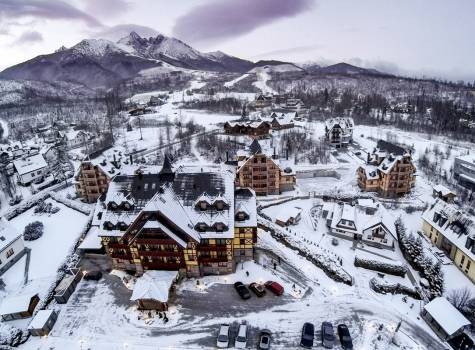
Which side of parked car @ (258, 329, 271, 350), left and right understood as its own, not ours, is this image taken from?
back

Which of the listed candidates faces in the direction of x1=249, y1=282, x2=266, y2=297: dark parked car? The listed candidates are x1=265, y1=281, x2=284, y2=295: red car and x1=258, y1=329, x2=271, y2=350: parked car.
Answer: the parked car

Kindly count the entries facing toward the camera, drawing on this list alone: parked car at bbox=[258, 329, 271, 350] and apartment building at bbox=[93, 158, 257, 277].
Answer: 1

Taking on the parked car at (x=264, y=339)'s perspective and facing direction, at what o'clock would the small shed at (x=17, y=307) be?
The small shed is roughly at 9 o'clock from the parked car.

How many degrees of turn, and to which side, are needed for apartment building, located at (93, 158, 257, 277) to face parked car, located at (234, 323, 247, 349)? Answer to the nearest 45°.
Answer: approximately 45° to its left

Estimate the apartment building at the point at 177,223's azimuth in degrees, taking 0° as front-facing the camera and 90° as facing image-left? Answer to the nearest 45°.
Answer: approximately 0°

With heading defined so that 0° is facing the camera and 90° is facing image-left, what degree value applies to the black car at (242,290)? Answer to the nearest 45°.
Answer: approximately 135°
